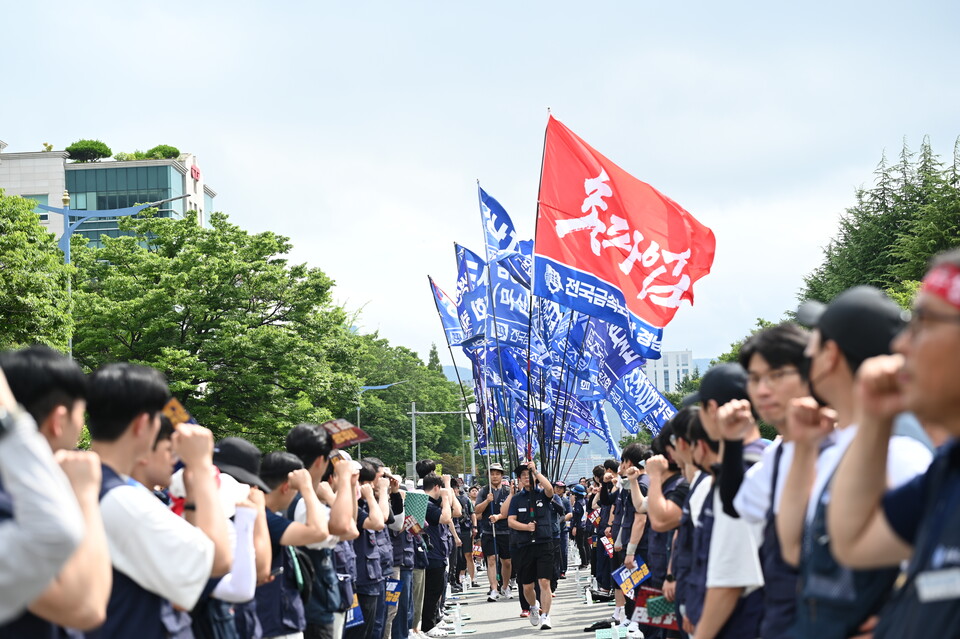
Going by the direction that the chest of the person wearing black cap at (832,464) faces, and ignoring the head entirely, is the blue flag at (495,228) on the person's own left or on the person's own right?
on the person's own right

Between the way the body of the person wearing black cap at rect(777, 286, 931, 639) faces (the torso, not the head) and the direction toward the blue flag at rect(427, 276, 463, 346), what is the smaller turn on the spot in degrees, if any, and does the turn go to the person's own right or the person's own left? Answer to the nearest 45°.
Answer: approximately 90° to the person's own right

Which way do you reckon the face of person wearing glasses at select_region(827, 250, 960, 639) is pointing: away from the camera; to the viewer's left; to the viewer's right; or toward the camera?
to the viewer's left

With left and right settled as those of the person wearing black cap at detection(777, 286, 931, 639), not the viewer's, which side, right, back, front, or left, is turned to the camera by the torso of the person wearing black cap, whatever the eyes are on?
left

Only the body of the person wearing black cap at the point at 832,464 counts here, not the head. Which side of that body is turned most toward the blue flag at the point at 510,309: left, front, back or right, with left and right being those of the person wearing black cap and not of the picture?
right

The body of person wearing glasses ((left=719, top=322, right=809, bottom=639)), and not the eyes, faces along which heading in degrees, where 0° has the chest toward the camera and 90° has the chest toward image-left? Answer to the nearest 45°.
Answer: approximately 45°

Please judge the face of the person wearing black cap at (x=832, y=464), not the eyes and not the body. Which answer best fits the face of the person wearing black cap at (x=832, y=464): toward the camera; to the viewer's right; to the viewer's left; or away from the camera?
to the viewer's left
